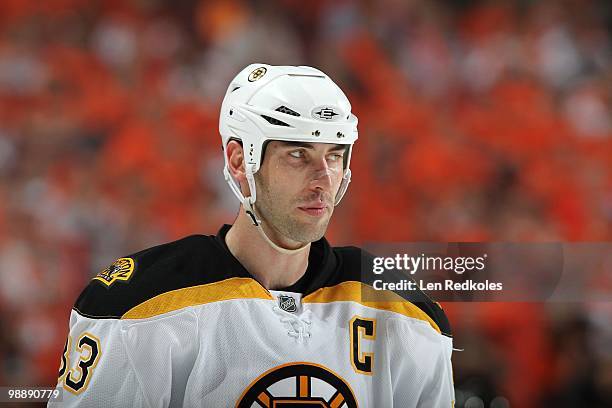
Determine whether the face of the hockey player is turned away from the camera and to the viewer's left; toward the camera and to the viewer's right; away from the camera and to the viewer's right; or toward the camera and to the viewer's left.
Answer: toward the camera and to the viewer's right

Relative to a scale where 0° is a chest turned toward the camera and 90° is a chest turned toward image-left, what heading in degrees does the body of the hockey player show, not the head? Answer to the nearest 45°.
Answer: approximately 315°
